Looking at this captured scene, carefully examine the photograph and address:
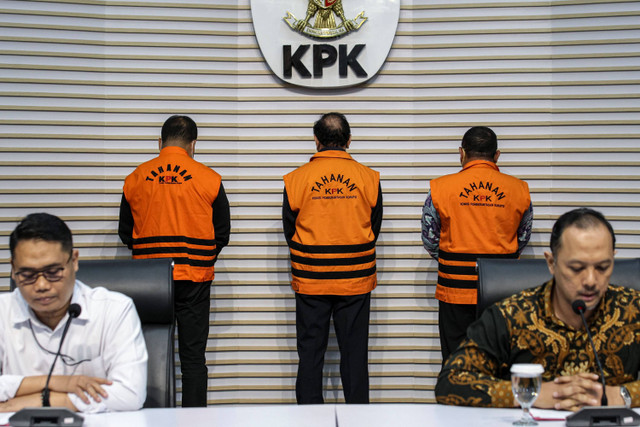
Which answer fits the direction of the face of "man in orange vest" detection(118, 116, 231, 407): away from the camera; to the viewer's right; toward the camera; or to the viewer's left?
away from the camera

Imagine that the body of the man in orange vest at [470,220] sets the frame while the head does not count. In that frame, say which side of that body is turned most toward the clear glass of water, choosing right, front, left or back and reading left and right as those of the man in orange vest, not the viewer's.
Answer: back

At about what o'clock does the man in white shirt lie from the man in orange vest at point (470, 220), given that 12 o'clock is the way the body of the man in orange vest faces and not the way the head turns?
The man in white shirt is roughly at 7 o'clock from the man in orange vest.

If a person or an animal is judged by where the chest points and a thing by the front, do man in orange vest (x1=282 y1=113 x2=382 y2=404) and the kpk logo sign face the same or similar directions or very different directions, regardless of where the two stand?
very different directions

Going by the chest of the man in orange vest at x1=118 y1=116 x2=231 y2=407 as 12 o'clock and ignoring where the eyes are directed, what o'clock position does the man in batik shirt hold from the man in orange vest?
The man in batik shirt is roughly at 5 o'clock from the man in orange vest.

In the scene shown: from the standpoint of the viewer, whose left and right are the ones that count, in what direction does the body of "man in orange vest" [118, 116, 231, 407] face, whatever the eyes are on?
facing away from the viewer

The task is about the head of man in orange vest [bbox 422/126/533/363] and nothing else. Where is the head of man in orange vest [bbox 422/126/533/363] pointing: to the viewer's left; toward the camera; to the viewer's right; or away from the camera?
away from the camera

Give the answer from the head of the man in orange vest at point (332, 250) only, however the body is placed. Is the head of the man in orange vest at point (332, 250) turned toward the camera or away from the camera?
away from the camera

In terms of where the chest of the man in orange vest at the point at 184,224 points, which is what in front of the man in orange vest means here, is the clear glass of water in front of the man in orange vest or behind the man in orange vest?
behind

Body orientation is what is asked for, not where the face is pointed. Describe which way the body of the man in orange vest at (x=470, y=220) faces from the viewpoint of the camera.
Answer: away from the camera

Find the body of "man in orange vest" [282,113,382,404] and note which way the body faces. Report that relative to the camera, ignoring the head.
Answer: away from the camera

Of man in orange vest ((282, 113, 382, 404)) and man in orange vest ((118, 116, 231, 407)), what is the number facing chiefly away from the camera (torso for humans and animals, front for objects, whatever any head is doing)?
2

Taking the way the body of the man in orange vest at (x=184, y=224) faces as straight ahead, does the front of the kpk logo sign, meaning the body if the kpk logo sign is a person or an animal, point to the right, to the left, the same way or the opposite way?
the opposite way

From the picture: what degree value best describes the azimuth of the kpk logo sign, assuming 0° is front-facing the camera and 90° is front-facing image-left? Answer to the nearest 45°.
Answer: approximately 0°
